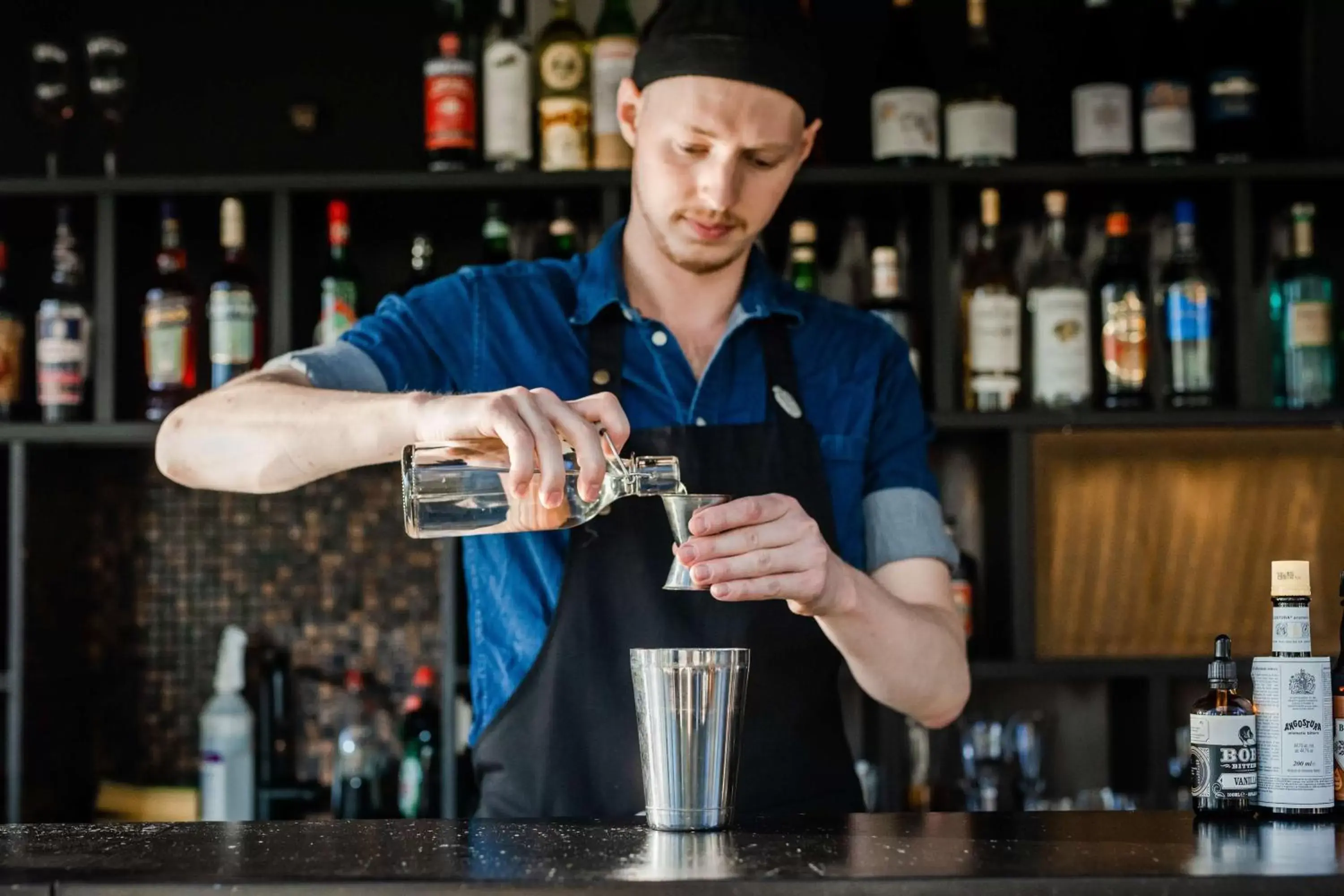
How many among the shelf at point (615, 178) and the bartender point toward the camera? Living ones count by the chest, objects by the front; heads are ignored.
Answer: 2

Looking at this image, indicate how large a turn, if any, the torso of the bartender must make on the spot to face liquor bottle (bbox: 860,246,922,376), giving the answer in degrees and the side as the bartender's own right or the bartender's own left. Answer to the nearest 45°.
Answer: approximately 135° to the bartender's own left

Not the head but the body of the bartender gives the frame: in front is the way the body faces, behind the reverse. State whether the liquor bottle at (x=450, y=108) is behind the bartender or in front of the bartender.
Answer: behind

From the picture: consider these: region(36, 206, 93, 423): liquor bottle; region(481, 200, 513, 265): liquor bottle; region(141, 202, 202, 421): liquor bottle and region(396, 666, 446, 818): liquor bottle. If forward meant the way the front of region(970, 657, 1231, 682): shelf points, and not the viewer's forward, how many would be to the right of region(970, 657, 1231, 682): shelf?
4

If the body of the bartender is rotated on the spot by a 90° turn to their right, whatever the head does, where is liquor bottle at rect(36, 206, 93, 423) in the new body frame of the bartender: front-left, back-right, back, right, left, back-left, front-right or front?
front-right

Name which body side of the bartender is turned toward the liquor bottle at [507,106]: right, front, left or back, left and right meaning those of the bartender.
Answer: back
